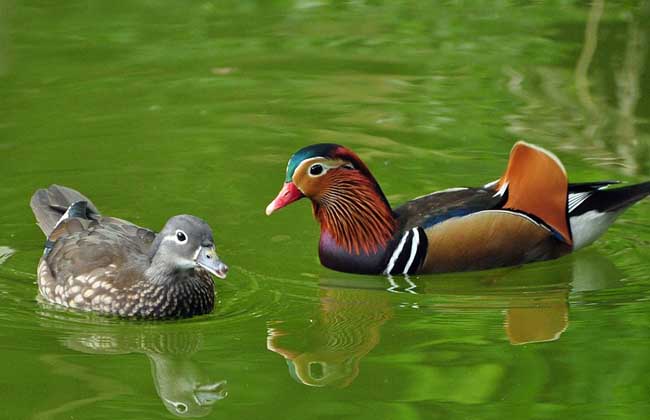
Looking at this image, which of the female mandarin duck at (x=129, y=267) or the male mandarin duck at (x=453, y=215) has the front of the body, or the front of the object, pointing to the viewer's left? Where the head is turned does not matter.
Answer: the male mandarin duck

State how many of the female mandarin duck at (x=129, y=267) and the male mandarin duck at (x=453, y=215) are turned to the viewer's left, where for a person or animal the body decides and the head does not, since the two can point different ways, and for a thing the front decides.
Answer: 1

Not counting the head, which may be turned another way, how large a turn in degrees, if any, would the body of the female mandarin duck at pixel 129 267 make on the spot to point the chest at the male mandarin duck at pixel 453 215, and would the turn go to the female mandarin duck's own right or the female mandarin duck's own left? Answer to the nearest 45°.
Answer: approximately 45° to the female mandarin duck's own left

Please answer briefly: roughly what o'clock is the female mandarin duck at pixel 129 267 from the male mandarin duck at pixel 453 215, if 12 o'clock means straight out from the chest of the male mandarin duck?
The female mandarin duck is roughly at 11 o'clock from the male mandarin duck.

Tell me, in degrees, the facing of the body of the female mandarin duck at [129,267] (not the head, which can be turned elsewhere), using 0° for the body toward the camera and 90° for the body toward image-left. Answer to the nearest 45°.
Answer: approximately 315°

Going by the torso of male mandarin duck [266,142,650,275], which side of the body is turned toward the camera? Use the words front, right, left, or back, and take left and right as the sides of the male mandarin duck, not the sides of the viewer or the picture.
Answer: left
